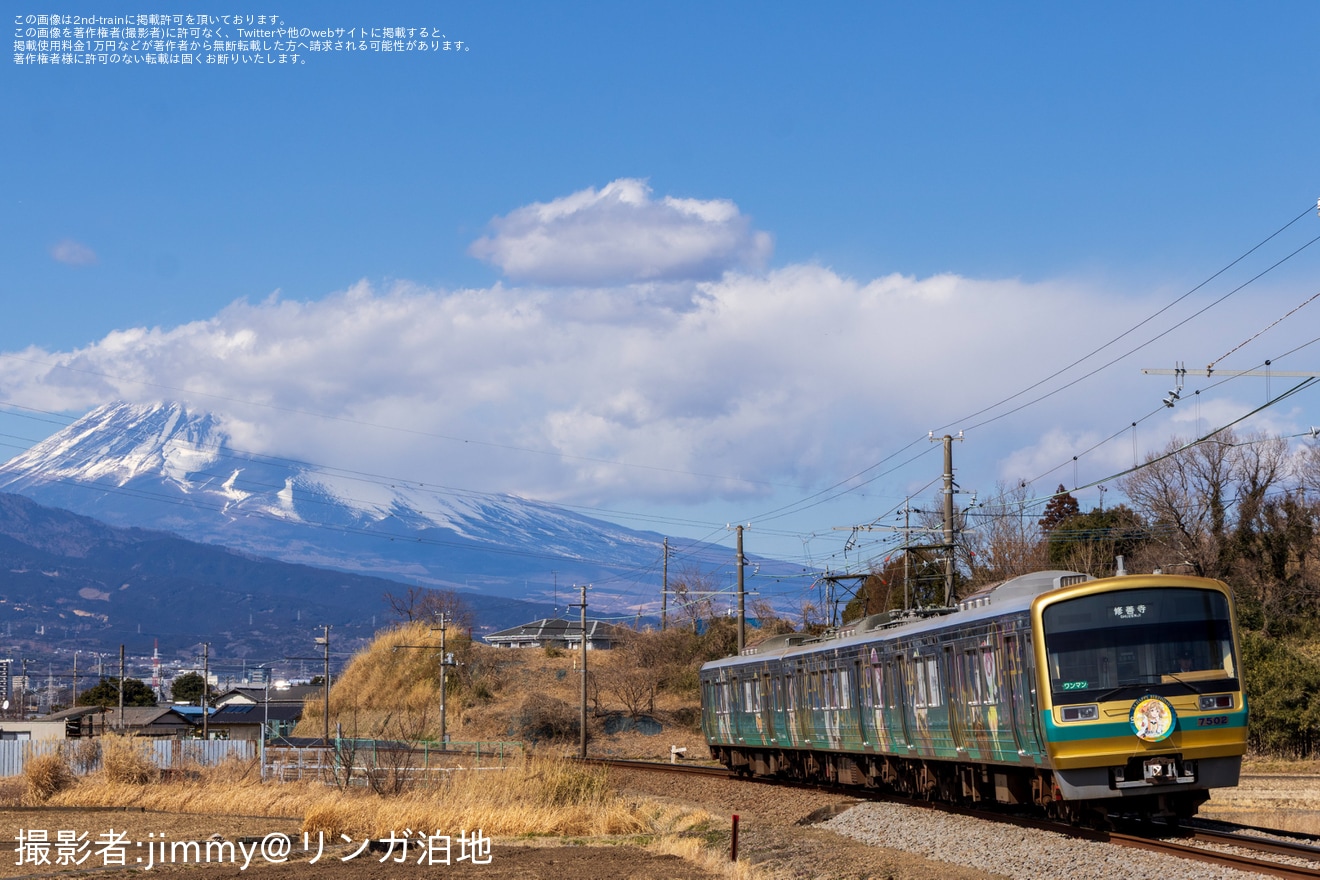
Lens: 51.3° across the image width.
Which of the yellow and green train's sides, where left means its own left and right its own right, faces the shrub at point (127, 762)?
back

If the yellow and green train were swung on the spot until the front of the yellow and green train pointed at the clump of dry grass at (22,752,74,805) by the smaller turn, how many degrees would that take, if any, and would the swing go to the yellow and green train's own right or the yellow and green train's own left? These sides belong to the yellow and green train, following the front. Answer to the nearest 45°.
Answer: approximately 180°

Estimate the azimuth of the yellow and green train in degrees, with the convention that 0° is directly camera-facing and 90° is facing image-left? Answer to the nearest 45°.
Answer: approximately 315°

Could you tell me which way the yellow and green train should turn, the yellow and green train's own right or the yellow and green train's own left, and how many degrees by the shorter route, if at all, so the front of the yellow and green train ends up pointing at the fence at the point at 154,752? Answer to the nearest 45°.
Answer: approximately 180°

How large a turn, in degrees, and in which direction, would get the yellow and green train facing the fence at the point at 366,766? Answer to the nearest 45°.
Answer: approximately 180°

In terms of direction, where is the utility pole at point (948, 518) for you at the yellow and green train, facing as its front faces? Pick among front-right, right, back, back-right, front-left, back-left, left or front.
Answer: back-left
